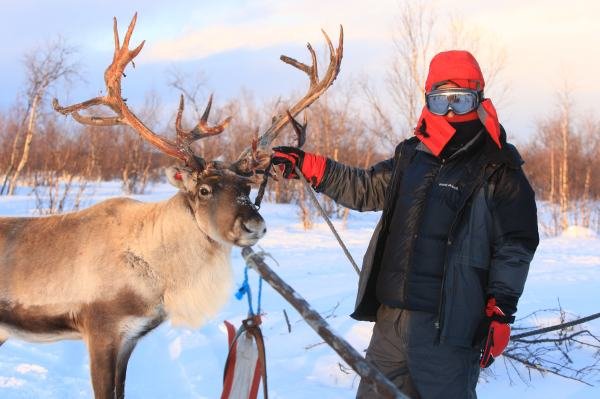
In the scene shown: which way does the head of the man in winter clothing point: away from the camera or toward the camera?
toward the camera

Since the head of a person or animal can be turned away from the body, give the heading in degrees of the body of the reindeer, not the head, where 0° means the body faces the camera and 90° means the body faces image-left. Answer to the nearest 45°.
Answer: approximately 270°

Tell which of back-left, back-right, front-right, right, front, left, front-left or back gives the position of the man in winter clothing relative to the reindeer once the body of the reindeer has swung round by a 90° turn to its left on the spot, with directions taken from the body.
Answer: back-right
